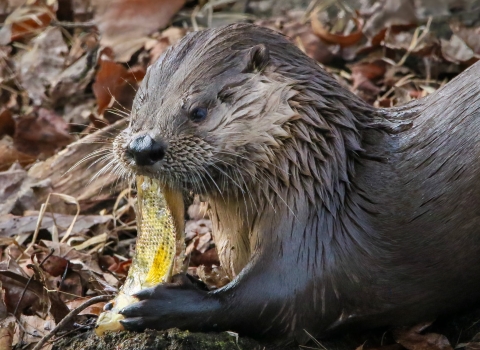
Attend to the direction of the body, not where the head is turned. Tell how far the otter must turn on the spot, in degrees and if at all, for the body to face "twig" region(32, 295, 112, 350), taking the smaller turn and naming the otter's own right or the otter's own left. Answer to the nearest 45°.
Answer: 0° — it already faces it

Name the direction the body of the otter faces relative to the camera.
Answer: to the viewer's left

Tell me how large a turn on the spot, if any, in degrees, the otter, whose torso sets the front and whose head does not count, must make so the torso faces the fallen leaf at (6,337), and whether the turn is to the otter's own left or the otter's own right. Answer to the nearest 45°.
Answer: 0° — it already faces it

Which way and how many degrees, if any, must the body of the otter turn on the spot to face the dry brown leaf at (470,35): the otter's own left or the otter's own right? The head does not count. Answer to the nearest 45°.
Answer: approximately 135° to the otter's own right

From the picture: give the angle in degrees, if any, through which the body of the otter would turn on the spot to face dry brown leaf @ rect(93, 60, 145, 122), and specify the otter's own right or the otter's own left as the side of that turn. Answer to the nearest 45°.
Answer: approximately 45° to the otter's own right
